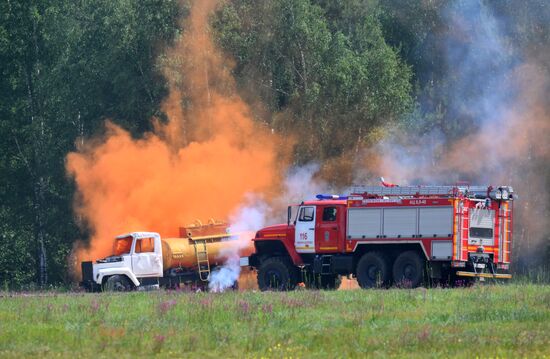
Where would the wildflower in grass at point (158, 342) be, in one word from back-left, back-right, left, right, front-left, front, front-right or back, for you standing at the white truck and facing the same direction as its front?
front-left

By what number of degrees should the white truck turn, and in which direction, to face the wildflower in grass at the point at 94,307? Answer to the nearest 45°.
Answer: approximately 45° to its left

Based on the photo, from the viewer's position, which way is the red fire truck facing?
facing away from the viewer and to the left of the viewer

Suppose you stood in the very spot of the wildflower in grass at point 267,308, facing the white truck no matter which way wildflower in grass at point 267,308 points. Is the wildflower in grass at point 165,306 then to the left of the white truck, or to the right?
left

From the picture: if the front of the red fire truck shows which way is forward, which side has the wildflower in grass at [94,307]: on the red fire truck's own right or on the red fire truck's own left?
on the red fire truck's own left

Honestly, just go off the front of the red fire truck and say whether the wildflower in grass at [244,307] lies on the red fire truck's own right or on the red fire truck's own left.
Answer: on the red fire truck's own left

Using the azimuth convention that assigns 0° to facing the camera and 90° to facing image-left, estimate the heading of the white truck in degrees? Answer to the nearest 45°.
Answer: approximately 45°
